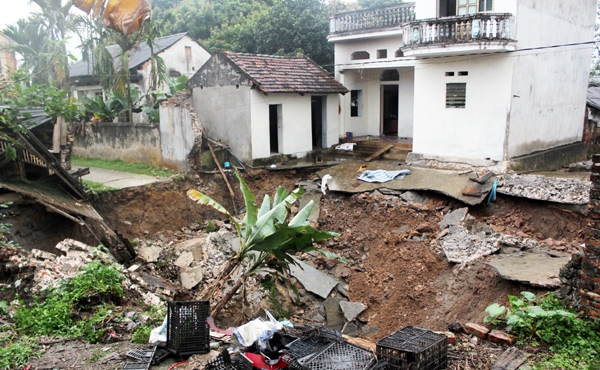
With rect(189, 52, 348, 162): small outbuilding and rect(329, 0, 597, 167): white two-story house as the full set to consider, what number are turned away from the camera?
0

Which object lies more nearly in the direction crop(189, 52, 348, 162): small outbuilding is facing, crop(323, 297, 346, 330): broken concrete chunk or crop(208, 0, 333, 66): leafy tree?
the broken concrete chunk

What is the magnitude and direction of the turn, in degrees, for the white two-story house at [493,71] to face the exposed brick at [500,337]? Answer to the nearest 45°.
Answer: approximately 45° to its left

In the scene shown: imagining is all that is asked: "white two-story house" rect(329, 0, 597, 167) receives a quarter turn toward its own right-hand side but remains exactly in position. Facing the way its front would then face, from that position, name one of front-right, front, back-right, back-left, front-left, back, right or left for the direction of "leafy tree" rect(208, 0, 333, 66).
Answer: front

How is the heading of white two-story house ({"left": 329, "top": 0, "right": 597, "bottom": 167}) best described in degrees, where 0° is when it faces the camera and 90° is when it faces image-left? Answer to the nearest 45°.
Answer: approximately 45°

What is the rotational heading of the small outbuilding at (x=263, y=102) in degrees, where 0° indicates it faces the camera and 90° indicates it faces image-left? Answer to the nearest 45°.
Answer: approximately 315°

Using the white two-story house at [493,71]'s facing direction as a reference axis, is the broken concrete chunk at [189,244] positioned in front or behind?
in front

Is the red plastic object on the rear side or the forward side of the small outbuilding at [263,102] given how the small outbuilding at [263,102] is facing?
on the forward side

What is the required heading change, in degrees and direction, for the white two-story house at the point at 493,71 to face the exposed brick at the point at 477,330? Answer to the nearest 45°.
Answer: approximately 45° to its left
